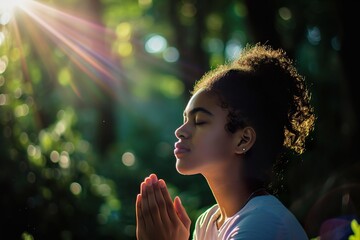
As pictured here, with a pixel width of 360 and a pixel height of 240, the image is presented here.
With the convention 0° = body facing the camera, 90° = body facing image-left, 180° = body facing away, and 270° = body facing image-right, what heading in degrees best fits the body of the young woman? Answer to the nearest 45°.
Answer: approximately 90°

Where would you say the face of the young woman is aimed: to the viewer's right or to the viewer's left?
to the viewer's left
